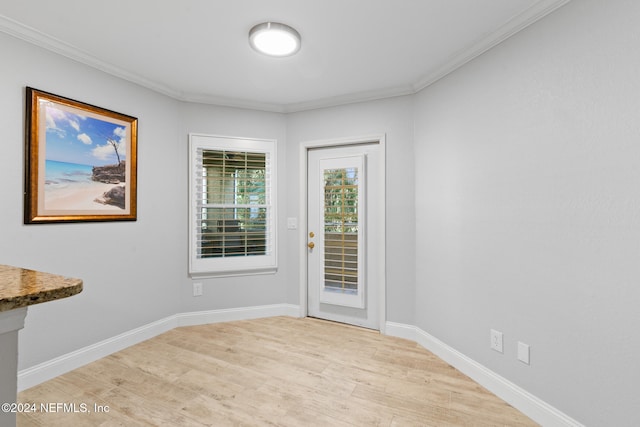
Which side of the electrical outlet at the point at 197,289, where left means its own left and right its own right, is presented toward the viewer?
front

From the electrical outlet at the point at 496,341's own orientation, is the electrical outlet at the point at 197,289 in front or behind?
in front

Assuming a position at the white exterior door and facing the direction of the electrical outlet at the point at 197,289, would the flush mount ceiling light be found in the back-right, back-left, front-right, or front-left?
front-left

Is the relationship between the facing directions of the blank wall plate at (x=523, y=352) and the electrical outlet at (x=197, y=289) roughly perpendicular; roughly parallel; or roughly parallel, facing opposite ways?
roughly perpendicular

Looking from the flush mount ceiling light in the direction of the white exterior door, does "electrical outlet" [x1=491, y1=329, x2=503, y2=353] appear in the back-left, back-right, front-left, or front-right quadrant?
front-right

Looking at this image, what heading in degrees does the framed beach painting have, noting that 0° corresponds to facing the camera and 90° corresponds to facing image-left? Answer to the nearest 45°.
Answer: approximately 315°

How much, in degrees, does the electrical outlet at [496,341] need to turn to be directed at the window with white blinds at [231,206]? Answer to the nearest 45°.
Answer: approximately 45° to its right

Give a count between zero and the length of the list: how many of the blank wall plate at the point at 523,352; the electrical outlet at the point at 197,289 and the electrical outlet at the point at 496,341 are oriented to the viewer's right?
0
